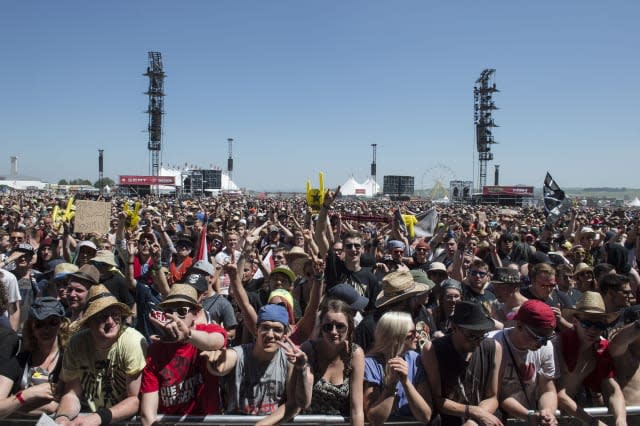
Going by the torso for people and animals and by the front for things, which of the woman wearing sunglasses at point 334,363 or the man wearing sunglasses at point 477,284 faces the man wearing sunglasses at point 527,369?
the man wearing sunglasses at point 477,284

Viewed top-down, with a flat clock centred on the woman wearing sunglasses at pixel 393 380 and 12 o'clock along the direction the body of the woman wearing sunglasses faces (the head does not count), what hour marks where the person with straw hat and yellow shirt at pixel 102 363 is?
The person with straw hat and yellow shirt is roughly at 4 o'clock from the woman wearing sunglasses.

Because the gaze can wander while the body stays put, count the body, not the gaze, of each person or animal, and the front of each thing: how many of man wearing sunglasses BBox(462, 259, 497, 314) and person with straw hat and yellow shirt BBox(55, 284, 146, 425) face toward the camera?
2

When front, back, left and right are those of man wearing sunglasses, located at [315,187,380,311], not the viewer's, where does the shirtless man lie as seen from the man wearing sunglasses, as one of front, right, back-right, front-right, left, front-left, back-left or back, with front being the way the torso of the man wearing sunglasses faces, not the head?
front-left

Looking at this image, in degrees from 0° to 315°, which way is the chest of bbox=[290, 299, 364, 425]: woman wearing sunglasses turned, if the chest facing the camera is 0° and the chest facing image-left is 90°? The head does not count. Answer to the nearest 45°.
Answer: approximately 0°

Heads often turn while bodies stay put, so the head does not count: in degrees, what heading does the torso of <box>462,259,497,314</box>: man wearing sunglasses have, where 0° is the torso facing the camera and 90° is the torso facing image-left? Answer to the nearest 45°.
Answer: approximately 0°

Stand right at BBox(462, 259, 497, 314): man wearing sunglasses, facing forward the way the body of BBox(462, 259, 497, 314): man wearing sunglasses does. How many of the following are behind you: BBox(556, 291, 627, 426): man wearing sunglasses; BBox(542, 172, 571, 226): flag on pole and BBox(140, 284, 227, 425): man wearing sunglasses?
1

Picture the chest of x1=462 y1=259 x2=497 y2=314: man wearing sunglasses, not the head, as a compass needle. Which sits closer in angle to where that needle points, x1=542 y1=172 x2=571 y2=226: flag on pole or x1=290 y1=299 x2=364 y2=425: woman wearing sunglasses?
the woman wearing sunglasses

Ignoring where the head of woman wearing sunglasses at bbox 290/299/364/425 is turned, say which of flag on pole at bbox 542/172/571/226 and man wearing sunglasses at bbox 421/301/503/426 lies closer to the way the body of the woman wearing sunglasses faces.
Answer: the man wearing sunglasses

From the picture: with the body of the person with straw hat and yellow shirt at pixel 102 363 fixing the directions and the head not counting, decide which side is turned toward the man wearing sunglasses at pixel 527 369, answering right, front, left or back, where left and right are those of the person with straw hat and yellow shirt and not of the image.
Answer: left
